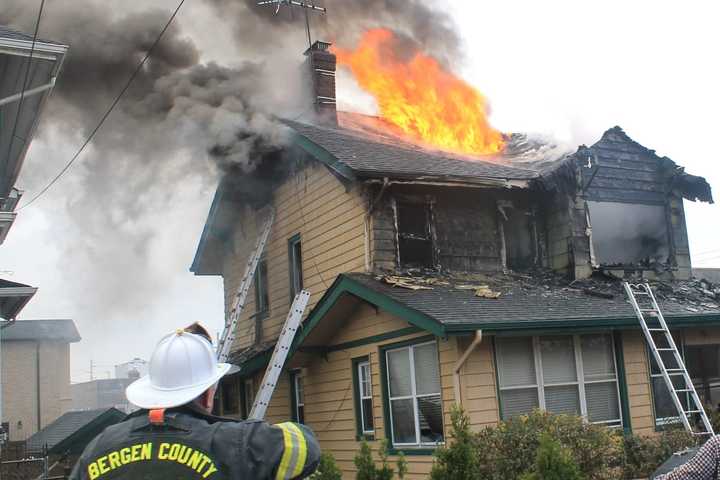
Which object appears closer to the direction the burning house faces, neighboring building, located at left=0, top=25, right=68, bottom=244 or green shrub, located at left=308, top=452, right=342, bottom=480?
the green shrub

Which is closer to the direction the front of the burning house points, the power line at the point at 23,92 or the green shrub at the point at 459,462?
the green shrub

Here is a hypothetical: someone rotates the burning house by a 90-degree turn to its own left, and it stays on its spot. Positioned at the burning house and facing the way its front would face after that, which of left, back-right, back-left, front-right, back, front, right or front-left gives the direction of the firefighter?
back-right

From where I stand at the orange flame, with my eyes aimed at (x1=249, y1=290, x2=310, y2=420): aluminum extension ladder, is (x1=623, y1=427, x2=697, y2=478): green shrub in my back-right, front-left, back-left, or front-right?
front-left

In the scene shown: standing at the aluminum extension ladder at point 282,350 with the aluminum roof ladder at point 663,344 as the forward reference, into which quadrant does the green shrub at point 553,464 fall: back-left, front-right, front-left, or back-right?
front-right

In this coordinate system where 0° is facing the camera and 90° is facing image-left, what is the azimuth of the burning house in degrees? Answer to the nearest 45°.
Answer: approximately 315°

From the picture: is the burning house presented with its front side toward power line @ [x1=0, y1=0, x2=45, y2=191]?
no

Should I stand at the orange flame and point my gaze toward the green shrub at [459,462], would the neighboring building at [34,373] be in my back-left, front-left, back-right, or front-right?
back-right

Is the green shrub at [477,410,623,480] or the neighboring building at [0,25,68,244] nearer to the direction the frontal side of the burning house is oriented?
the green shrub

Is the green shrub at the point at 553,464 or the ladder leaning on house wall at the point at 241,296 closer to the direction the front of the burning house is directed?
the green shrub

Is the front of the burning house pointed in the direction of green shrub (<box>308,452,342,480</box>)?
no

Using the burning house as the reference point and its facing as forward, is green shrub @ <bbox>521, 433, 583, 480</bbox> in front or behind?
in front
